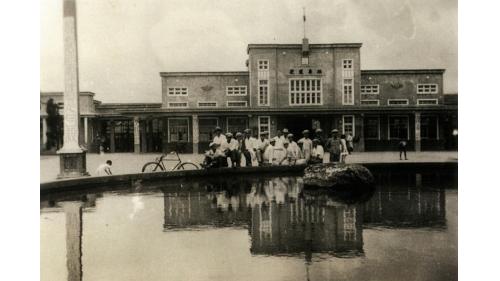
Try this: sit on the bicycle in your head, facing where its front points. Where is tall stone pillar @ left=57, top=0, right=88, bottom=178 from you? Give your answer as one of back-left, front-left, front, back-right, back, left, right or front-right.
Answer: back-right

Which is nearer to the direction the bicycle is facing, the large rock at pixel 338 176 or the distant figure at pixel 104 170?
the large rock

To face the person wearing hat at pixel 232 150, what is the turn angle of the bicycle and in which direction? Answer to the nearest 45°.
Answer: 0° — it already faces them

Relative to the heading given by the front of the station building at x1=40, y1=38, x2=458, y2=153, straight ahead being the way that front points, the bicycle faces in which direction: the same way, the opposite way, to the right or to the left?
to the left

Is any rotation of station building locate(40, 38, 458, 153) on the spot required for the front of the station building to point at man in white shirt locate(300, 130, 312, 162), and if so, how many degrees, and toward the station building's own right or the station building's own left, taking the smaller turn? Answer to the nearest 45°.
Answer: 0° — it already faces them

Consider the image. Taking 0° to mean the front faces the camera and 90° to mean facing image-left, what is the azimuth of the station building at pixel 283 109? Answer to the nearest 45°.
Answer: approximately 0°

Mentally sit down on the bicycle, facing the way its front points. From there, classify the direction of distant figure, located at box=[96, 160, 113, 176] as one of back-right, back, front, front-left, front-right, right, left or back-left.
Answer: back-right

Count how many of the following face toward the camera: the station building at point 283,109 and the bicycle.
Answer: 1

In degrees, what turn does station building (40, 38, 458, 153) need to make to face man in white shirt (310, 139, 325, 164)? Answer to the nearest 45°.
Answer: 0° — it already faces them

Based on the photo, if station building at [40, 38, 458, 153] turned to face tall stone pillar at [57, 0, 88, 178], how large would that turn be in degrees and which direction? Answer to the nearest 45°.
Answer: approximately 45° to its right

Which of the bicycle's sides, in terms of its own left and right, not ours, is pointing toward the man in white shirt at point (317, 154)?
front

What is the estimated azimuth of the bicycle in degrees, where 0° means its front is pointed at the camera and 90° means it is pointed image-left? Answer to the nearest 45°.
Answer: approximately 270°

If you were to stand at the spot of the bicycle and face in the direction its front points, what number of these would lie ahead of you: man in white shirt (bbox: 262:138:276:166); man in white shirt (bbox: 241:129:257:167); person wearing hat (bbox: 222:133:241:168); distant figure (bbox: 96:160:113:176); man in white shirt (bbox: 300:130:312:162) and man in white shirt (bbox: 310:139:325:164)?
5
